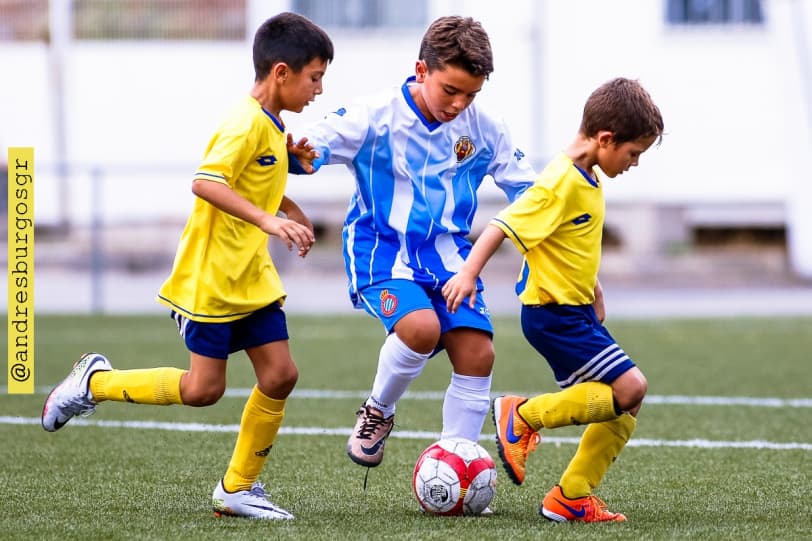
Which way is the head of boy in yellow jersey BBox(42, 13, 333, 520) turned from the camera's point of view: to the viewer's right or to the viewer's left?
to the viewer's right

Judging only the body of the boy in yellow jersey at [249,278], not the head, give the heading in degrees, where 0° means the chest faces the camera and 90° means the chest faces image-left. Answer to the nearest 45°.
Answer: approximately 270°
